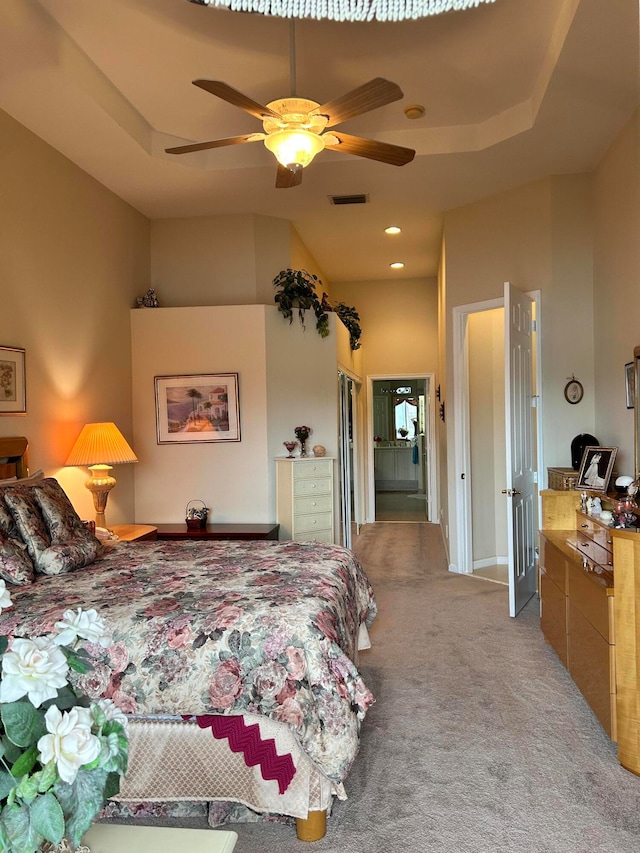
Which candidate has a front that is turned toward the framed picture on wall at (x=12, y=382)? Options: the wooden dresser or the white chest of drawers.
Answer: the wooden dresser

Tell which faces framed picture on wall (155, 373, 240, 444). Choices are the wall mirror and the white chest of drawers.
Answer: the wall mirror

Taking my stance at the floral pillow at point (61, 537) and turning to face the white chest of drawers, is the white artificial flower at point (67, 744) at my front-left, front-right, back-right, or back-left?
back-right

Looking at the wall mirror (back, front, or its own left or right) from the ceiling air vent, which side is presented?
front

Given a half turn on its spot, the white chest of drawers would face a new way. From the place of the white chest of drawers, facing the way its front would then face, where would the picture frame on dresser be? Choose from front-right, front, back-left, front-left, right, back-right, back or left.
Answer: back

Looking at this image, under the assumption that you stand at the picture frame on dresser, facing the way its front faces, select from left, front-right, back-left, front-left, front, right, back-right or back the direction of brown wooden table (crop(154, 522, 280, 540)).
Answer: front-right

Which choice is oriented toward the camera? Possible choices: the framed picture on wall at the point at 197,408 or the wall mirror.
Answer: the framed picture on wall

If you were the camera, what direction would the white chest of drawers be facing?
facing the viewer and to the right of the viewer

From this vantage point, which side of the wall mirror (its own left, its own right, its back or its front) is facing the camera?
left

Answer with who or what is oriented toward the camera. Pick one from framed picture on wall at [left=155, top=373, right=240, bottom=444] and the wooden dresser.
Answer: the framed picture on wall

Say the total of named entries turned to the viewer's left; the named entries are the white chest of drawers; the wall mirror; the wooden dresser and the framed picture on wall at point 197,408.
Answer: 2

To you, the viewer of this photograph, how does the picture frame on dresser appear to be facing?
facing the viewer and to the left of the viewer

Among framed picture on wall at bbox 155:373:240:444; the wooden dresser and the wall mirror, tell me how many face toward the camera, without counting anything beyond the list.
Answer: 1

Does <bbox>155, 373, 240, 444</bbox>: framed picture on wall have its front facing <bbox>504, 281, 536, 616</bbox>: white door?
no

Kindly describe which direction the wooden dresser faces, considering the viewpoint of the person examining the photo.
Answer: facing to the left of the viewer

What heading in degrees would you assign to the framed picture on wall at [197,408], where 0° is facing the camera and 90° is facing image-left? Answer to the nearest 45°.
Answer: approximately 0°

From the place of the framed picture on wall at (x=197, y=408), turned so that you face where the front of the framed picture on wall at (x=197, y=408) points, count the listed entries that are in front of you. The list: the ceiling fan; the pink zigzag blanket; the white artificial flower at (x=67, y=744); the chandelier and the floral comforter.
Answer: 5
